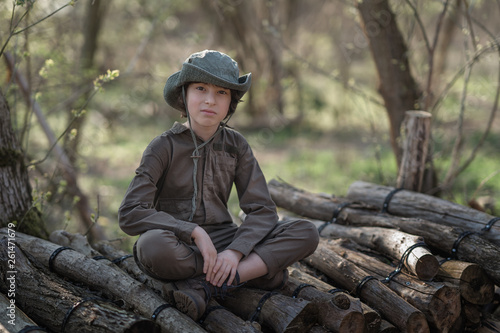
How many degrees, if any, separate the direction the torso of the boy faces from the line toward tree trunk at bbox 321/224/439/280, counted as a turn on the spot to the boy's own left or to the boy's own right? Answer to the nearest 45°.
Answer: approximately 90° to the boy's own left

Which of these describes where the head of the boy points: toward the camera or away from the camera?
toward the camera

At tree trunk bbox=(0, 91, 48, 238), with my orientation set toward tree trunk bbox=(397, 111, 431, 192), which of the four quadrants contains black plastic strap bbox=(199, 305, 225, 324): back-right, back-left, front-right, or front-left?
front-right

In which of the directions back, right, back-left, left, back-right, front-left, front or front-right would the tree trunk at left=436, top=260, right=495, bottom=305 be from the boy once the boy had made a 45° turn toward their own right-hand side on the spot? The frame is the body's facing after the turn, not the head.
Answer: back-left

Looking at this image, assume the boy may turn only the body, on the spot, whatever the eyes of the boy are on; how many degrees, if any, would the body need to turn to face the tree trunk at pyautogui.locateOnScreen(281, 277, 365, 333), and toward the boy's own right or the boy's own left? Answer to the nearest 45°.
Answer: approximately 45° to the boy's own left

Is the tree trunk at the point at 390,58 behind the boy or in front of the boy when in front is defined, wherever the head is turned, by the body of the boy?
behind

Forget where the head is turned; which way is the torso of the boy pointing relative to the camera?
toward the camera

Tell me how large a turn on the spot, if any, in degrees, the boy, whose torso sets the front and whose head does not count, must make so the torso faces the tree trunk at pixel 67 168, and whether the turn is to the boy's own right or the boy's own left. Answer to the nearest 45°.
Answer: approximately 135° to the boy's own right

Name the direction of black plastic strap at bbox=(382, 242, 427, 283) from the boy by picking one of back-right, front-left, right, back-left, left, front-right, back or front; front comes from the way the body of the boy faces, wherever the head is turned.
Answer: left

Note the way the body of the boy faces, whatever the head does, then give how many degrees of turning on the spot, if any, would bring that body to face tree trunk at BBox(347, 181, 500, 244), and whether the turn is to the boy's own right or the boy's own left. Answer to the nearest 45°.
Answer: approximately 135° to the boy's own left

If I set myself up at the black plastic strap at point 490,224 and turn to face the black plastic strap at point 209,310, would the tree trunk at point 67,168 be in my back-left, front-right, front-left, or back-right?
front-right

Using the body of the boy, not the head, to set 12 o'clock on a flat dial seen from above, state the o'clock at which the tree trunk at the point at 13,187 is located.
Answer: The tree trunk is roughly at 4 o'clock from the boy.

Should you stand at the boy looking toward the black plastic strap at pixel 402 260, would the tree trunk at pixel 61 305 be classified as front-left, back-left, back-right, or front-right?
back-right

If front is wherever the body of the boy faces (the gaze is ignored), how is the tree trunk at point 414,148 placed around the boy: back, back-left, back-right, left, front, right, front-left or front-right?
back-left
